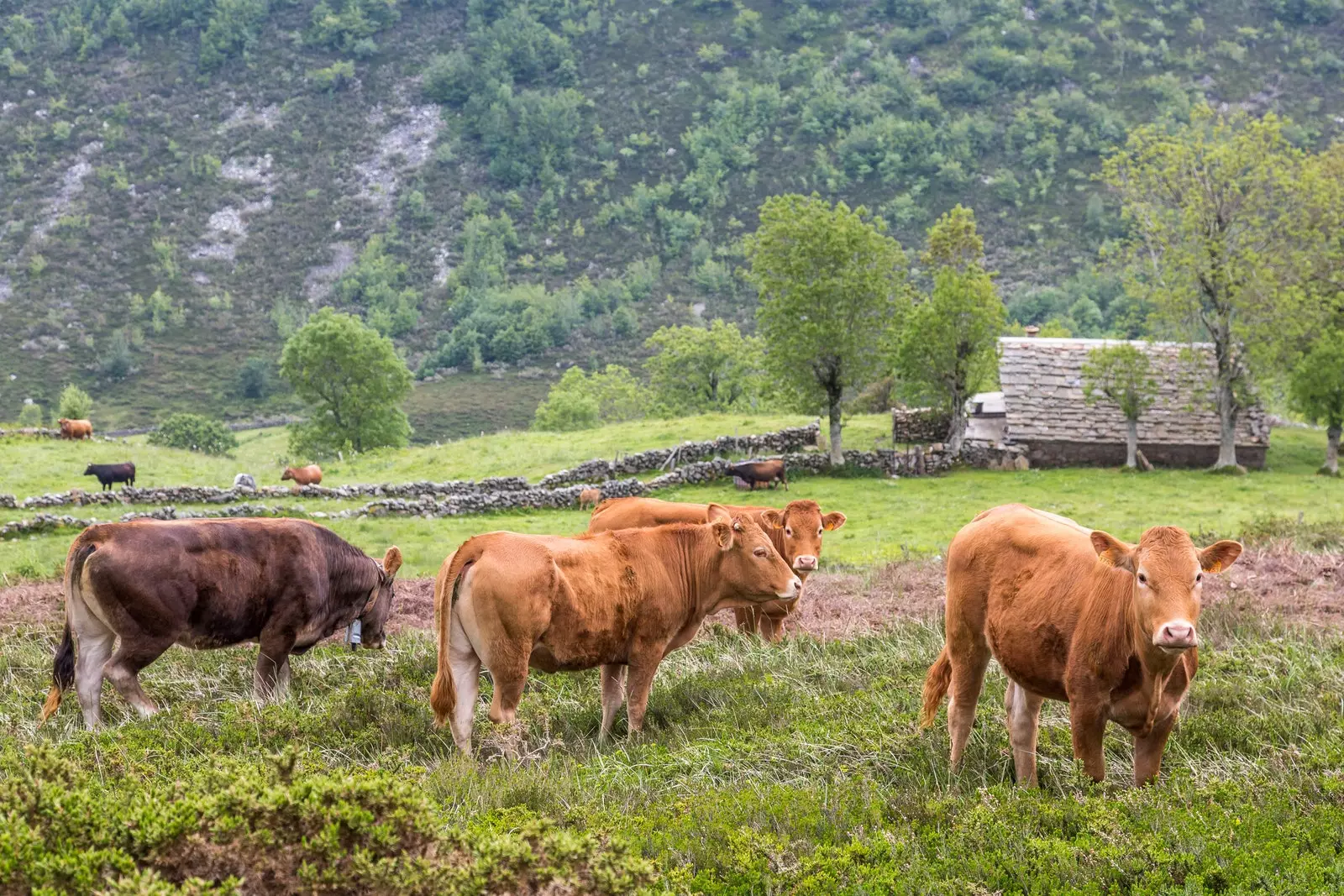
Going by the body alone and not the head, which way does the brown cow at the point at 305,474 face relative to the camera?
to the viewer's left

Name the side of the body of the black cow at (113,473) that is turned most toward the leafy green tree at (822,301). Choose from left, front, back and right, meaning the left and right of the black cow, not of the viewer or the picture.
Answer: back

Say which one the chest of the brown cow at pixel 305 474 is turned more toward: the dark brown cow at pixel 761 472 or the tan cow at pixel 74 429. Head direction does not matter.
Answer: the tan cow

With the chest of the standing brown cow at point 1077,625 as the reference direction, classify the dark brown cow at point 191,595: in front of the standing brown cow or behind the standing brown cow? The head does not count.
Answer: behind

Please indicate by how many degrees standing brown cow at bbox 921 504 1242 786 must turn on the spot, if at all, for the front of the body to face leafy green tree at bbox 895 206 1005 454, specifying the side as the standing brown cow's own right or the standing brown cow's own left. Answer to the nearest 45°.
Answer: approximately 135° to the standing brown cow's own left

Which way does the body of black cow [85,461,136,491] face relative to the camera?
to the viewer's left

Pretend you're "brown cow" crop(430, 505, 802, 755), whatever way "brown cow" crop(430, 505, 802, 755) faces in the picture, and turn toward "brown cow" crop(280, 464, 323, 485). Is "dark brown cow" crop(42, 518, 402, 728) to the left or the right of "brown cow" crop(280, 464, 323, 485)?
left

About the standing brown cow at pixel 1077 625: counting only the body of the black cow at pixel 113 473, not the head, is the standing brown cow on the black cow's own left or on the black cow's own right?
on the black cow's own left

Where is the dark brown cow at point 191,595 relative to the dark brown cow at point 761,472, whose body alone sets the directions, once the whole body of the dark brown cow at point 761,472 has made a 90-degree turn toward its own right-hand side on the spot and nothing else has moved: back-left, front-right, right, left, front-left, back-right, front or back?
back

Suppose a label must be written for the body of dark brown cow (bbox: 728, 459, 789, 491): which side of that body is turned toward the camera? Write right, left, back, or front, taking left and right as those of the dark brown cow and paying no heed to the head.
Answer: left
